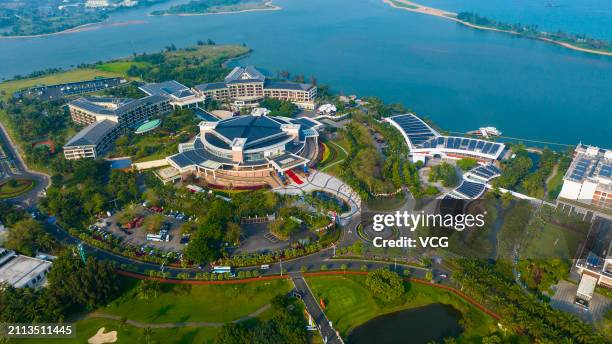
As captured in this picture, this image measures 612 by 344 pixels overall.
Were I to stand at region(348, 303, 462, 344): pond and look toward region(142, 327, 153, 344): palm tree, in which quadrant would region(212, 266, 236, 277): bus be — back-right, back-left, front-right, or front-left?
front-right

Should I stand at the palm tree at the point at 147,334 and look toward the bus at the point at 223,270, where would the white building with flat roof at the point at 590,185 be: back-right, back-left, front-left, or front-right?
front-right

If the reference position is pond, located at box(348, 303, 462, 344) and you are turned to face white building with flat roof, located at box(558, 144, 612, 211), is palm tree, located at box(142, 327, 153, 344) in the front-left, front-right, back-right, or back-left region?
back-left
